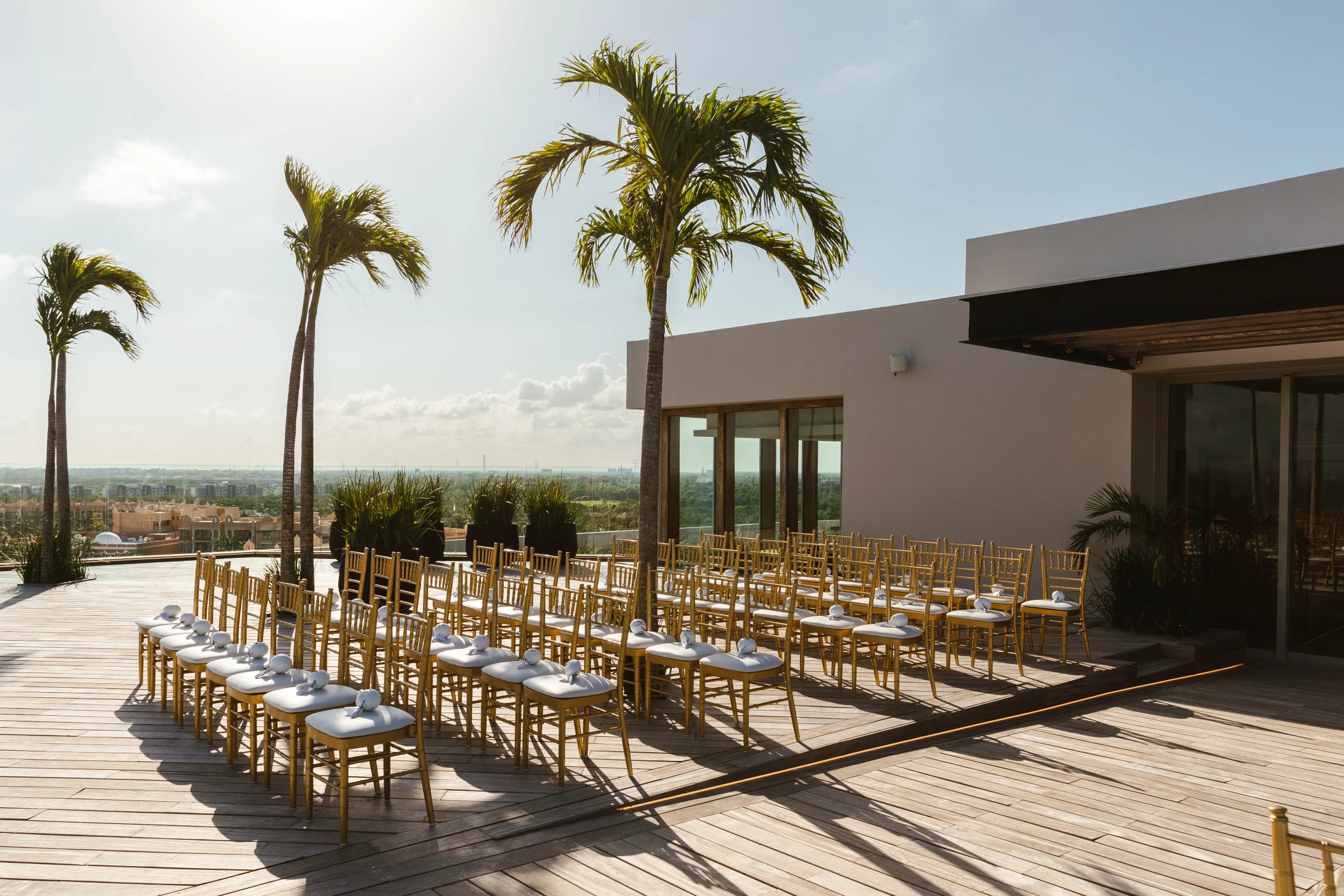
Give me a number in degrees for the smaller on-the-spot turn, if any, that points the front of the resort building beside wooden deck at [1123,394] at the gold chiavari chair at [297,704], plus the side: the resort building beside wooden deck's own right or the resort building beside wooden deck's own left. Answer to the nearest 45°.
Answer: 0° — it already faces it

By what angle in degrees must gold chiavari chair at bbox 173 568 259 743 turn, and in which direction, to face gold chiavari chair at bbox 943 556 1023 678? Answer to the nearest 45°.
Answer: approximately 135° to its left

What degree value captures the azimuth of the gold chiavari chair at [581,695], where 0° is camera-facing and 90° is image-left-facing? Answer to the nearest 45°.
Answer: approximately 45°

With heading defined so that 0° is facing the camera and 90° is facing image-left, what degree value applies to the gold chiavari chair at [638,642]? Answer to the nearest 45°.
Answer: approximately 45°

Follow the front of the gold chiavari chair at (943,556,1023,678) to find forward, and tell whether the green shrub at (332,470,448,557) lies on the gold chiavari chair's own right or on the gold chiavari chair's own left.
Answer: on the gold chiavari chair's own right

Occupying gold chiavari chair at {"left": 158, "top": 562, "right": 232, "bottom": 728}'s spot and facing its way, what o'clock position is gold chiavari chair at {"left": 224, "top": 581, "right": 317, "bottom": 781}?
gold chiavari chair at {"left": 224, "top": 581, "right": 317, "bottom": 781} is roughly at 10 o'clock from gold chiavari chair at {"left": 158, "top": 562, "right": 232, "bottom": 728}.
